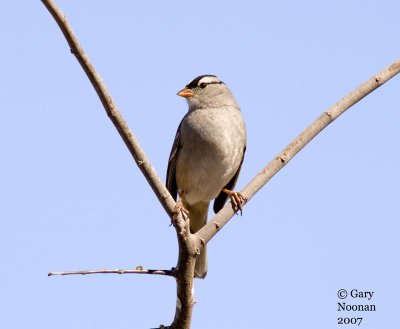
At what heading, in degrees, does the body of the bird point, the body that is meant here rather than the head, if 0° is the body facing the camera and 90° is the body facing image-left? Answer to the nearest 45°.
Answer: approximately 0°

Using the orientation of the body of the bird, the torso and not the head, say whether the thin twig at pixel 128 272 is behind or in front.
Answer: in front
